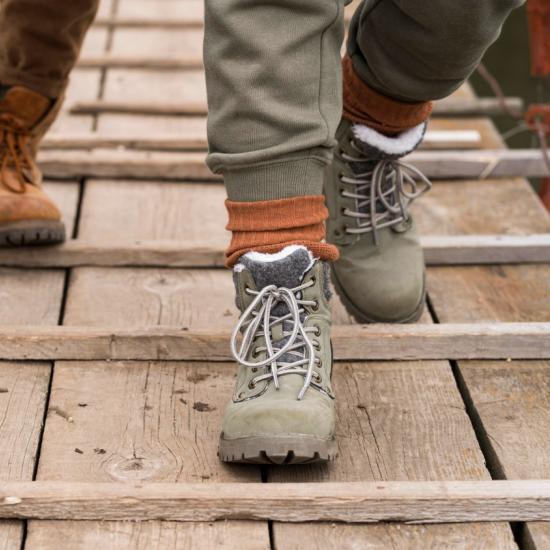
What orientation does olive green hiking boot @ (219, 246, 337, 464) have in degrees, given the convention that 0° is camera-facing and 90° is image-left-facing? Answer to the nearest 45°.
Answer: approximately 0°

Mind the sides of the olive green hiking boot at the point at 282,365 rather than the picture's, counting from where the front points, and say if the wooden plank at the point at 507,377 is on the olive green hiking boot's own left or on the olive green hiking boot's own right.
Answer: on the olive green hiking boot's own left
